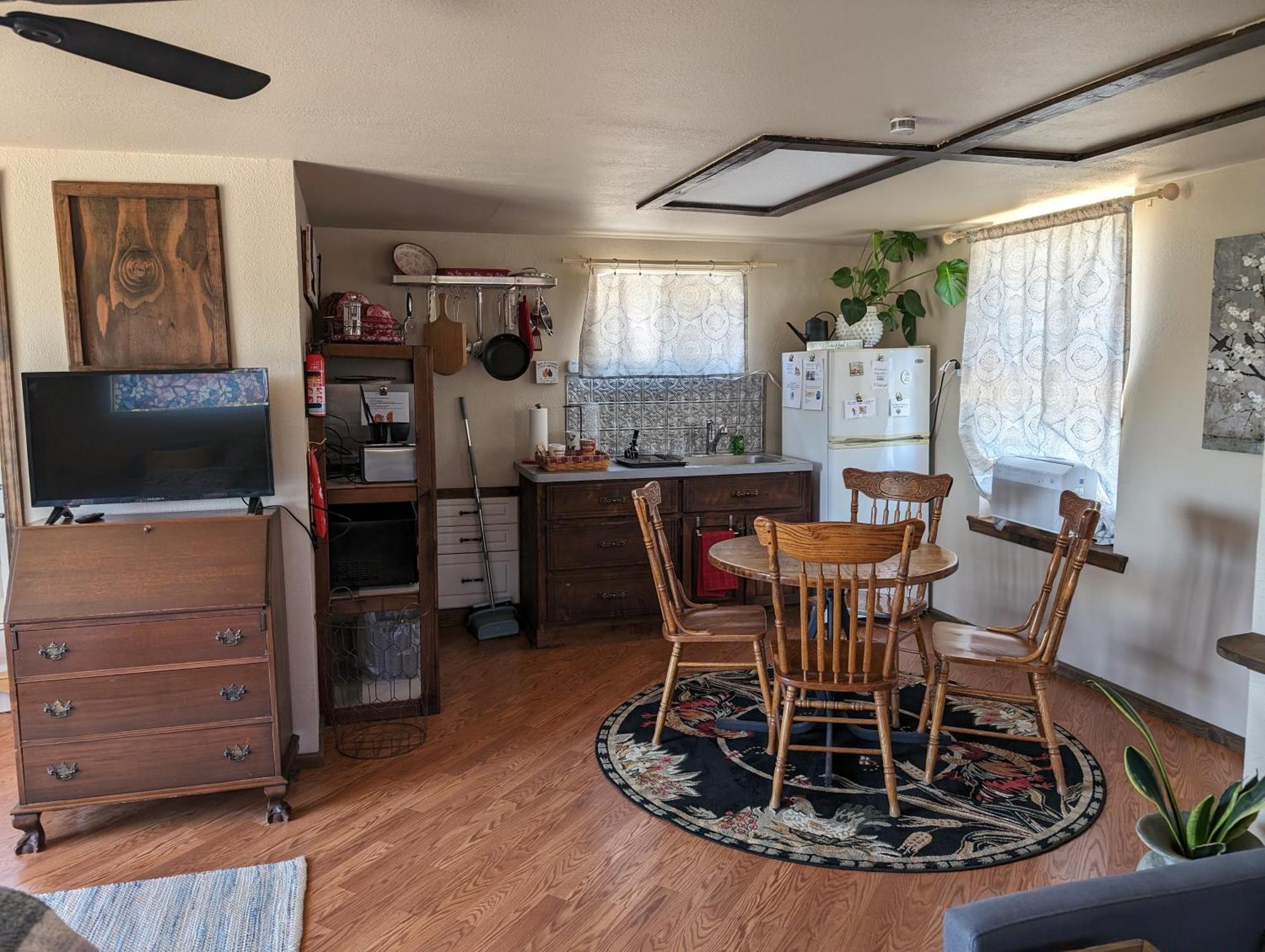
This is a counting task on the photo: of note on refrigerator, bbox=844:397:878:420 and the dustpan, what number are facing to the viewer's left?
0

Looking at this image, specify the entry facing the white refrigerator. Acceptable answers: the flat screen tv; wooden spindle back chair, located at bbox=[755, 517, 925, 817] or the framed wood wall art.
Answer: the wooden spindle back chair

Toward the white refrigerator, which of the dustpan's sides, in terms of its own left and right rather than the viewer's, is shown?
left

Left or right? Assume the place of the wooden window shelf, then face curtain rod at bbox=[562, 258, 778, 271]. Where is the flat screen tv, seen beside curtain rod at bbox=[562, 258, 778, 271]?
left

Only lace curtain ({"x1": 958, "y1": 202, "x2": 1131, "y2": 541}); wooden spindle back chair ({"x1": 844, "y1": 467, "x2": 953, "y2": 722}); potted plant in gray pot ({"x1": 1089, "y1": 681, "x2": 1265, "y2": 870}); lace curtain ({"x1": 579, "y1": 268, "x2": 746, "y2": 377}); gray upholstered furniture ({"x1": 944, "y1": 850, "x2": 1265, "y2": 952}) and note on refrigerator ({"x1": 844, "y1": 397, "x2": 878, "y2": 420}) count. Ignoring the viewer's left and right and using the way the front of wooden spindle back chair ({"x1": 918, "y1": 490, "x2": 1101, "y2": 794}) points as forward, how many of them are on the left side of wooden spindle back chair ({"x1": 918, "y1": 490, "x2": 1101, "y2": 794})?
2

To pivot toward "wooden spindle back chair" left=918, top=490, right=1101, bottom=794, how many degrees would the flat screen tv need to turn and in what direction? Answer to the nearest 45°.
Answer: approximately 45° to its left

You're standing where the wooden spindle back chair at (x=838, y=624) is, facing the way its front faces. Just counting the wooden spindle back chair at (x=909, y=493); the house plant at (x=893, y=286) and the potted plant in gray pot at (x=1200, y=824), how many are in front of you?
2

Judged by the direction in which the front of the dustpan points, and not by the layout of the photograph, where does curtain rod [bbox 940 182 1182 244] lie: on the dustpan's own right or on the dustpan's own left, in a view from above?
on the dustpan's own left

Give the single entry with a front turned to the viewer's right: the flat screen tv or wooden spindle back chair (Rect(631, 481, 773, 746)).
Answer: the wooden spindle back chair

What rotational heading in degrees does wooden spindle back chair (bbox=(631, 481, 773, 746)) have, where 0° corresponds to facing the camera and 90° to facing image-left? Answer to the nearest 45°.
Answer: approximately 270°

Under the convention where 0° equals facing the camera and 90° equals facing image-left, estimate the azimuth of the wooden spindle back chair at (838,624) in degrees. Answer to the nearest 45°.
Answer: approximately 180°

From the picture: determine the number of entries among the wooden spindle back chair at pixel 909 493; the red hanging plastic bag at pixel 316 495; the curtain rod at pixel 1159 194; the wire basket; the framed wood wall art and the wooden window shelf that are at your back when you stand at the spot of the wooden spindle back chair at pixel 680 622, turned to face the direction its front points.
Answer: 3

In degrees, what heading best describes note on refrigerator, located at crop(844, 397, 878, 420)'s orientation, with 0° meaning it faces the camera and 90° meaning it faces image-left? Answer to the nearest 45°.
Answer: approximately 0°

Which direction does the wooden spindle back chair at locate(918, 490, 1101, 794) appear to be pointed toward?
to the viewer's left

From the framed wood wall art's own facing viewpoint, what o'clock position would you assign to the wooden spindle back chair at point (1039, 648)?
The wooden spindle back chair is roughly at 10 o'clock from the framed wood wall art.

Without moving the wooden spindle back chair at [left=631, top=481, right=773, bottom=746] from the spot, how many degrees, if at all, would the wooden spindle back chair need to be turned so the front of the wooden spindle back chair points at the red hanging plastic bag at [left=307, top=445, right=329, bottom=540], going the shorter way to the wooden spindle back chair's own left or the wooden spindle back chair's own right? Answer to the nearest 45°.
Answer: approximately 180°
